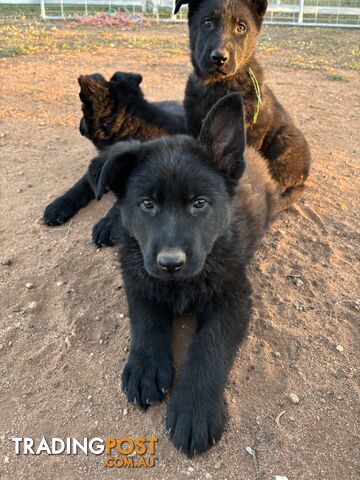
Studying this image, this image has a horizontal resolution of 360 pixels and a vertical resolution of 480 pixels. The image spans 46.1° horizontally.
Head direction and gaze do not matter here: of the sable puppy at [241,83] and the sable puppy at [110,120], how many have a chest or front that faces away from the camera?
0

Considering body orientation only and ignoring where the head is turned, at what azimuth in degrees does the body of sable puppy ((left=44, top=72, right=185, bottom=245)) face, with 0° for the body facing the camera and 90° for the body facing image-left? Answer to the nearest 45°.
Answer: approximately 45°

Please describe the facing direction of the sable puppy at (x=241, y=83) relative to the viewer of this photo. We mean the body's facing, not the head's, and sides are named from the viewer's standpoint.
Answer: facing the viewer and to the left of the viewer

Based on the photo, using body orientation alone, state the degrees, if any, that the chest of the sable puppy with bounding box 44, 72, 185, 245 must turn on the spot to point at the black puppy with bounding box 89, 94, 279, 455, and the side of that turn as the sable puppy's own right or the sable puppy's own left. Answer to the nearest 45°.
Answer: approximately 45° to the sable puppy's own left

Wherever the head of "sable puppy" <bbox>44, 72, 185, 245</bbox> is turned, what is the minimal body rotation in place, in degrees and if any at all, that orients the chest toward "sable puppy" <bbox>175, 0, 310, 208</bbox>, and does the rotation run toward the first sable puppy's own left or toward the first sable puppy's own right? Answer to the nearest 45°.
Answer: approximately 135° to the first sable puppy's own left

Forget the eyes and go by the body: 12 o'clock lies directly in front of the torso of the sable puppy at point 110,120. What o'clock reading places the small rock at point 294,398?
The small rock is roughly at 10 o'clock from the sable puppy.

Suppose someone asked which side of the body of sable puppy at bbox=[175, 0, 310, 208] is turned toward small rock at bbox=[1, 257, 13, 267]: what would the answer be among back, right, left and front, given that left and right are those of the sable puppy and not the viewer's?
front

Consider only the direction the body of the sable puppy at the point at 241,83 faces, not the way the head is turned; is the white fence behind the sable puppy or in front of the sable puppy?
behind

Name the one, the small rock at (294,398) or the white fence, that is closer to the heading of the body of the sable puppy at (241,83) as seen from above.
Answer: the small rock

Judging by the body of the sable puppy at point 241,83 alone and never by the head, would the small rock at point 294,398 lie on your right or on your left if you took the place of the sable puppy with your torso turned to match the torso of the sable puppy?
on your left
